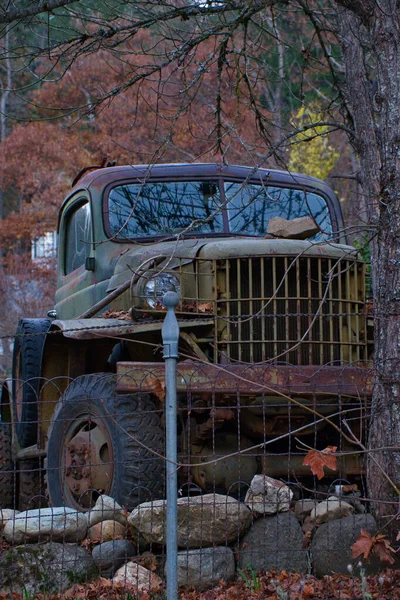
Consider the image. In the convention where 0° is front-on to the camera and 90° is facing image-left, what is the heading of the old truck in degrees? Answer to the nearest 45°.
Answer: approximately 315°

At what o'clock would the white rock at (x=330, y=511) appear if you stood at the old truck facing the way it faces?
The white rock is roughly at 12 o'clock from the old truck.

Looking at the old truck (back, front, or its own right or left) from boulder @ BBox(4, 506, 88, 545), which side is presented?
right

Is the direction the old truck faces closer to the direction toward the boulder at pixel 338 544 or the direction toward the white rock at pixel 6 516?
the boulder

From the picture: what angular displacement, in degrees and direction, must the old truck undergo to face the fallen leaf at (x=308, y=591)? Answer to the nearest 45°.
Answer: approximately 45° to its right

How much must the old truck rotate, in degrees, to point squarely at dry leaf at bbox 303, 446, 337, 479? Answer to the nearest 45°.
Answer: approximately 45° to its right

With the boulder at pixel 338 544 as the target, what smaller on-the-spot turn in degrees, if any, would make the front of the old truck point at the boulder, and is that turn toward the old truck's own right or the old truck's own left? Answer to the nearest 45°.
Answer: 0° — it already faces it
